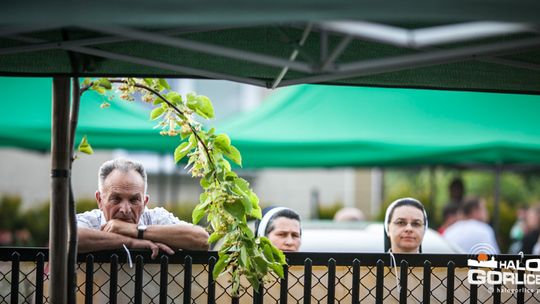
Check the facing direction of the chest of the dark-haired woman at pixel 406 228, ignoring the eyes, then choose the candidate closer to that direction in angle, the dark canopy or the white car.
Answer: the dark canopy

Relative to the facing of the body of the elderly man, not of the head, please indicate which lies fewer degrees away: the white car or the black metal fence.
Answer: the black metal fence

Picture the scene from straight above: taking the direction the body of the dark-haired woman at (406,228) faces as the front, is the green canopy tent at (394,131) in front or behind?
behind

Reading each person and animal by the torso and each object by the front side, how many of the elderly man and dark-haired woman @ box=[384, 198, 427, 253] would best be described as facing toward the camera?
2

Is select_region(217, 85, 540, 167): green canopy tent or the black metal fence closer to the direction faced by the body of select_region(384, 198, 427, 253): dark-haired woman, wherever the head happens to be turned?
the black metal fence

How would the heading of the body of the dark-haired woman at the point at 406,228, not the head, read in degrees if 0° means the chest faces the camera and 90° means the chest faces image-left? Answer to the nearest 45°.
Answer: approximately 0°

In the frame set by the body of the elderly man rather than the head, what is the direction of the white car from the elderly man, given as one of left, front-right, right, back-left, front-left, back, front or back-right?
back-left

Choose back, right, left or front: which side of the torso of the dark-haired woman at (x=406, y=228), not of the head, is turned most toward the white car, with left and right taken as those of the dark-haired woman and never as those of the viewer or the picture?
back
